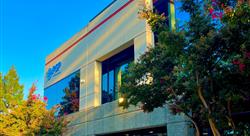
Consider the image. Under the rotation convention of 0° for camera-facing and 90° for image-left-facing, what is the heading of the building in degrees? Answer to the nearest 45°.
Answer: approximately 45°

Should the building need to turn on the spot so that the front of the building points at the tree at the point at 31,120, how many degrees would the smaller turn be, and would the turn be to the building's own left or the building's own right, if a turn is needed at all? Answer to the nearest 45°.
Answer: approximately 45° to the building's own right

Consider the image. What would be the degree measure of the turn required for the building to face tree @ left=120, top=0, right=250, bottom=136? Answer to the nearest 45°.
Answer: approximately 45° to its left
